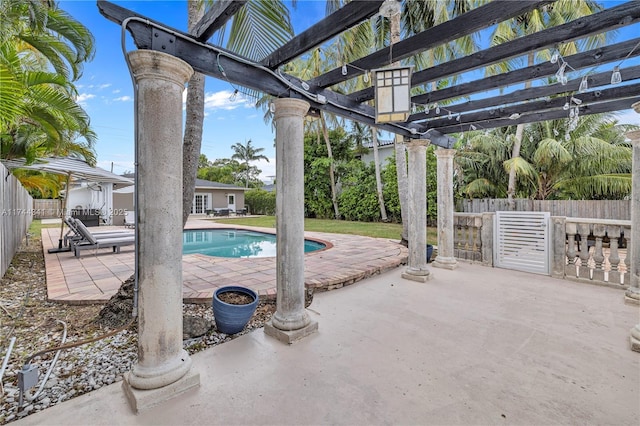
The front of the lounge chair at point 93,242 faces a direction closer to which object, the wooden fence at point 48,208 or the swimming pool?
the swimming pool

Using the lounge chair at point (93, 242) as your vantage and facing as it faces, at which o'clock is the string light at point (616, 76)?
The string light is roughly at 2 o'clock from the lounge chair.

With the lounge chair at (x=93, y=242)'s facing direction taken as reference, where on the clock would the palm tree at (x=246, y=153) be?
The palm tree is roughly at 10 o'clock from the lounge chair.

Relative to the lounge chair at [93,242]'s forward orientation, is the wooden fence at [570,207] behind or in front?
in front

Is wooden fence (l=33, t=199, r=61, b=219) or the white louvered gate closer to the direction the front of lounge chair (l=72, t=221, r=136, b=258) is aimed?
the white louvered gate

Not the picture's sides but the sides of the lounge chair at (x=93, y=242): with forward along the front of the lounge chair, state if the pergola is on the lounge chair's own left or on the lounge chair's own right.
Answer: on the lounge chair's own right

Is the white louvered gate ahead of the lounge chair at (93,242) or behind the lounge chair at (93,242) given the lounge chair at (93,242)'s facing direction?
ahead

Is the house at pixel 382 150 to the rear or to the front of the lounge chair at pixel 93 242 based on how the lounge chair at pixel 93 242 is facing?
to the front

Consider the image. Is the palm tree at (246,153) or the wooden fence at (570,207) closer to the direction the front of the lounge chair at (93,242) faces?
the wooden fence

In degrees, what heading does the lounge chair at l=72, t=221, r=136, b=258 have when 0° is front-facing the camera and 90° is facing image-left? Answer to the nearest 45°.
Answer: approximately 270°
